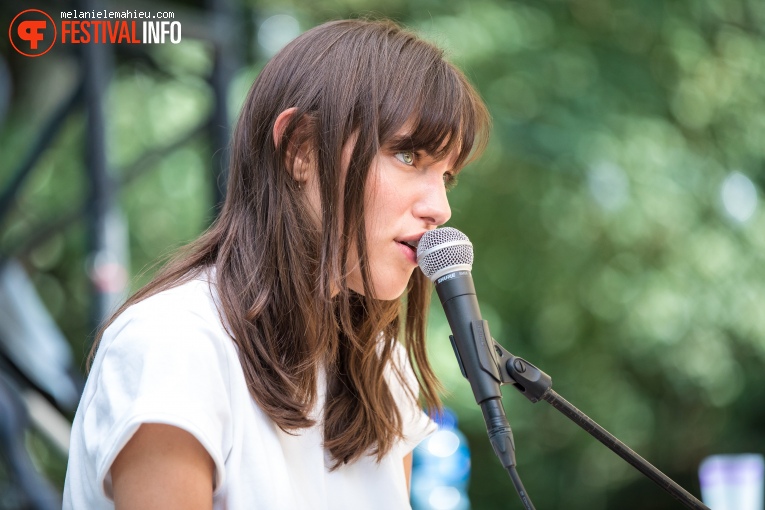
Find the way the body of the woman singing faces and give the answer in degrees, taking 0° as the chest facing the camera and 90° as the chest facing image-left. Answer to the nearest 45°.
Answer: approximately 315°

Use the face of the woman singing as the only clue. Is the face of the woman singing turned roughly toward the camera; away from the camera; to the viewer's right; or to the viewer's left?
to the viewer's right
